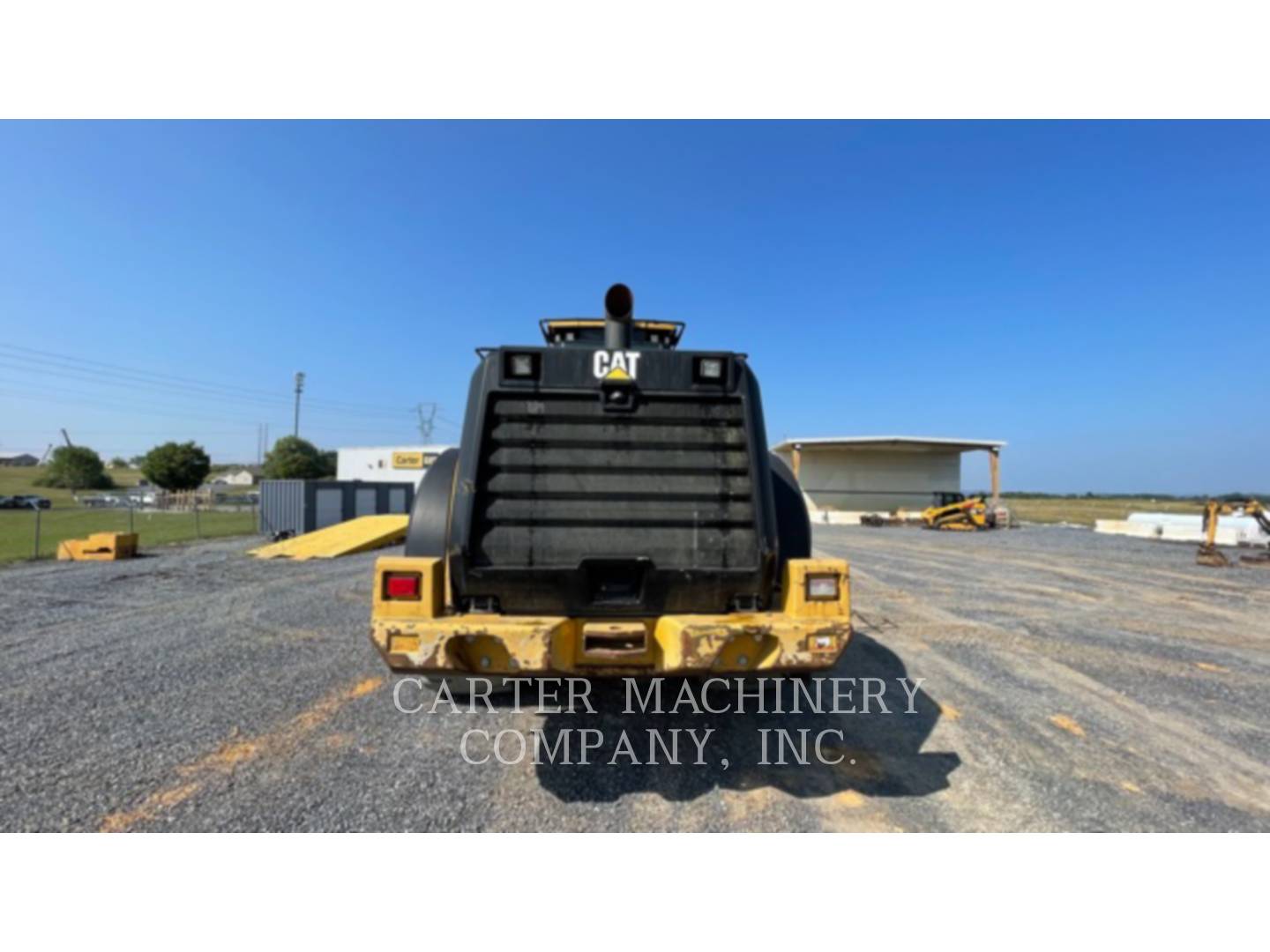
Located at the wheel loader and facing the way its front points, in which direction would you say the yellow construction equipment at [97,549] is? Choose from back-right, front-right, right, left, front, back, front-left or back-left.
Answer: front-left

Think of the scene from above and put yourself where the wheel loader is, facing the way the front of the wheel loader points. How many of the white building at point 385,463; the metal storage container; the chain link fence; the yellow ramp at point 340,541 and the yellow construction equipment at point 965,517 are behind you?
0

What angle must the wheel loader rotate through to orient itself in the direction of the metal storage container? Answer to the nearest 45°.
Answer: approximately 45° to its left

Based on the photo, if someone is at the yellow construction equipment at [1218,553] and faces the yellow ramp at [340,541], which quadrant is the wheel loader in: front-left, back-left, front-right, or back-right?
front-left

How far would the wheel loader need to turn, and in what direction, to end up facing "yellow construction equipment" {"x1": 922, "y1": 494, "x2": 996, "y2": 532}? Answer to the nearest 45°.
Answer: approximately 45° to its right

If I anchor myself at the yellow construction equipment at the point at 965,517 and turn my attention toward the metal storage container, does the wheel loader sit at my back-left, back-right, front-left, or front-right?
front-left

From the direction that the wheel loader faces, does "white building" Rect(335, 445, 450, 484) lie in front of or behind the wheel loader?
in front

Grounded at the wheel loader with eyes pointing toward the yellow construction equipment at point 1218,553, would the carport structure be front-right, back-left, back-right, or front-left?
front-left

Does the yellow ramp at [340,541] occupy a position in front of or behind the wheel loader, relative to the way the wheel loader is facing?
in front

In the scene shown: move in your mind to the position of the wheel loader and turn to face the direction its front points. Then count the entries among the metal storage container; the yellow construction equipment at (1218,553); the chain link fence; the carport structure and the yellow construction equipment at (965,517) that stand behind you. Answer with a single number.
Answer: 0

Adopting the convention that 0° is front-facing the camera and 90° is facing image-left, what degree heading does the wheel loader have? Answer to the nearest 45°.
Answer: approximately 180°

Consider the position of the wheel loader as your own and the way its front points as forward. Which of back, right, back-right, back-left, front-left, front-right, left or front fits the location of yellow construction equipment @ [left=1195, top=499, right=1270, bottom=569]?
front-right
